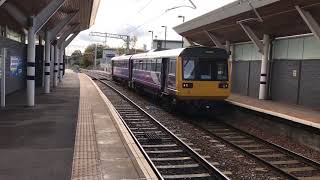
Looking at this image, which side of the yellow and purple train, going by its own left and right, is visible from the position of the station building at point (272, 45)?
left

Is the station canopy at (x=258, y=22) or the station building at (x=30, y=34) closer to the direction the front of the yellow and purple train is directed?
the station canopy

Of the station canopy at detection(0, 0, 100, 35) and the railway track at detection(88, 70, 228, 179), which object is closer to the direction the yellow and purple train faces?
the railway track

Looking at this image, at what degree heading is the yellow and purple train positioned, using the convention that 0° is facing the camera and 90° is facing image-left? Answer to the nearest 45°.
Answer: approximately 315°

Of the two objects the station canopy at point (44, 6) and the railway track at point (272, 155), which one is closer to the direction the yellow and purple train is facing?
the railway track

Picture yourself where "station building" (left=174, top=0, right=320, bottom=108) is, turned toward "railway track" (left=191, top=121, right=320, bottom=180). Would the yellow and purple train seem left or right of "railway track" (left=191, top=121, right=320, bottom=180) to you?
right

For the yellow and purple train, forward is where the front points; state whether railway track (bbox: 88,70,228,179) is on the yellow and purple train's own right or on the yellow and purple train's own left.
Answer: on the yellow and purple train's own right

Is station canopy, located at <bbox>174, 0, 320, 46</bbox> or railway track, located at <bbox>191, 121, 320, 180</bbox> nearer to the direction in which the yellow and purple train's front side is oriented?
the railway track

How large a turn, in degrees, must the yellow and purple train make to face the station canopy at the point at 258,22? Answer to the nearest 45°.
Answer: approximately 90° to its left

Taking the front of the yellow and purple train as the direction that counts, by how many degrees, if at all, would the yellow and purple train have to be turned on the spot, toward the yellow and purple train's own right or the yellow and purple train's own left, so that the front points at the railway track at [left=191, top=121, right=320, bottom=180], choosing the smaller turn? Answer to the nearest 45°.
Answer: approximately 45° to the yellow and purple train's own right
